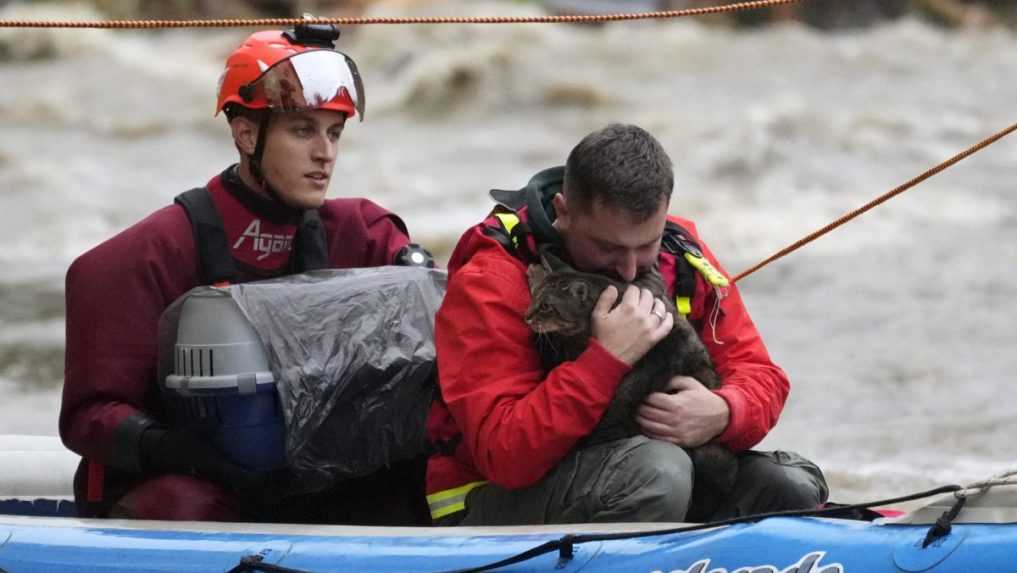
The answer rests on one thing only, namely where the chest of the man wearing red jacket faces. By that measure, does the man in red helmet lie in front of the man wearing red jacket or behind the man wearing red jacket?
behind

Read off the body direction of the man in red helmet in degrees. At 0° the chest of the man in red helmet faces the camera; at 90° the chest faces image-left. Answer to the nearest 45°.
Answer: approximately 315°

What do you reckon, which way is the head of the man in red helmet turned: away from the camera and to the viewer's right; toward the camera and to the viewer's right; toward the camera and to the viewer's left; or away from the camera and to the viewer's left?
toward the camera and to the viewer's right

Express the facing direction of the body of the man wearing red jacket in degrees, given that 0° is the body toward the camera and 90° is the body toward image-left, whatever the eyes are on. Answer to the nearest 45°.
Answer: approximately 315°
